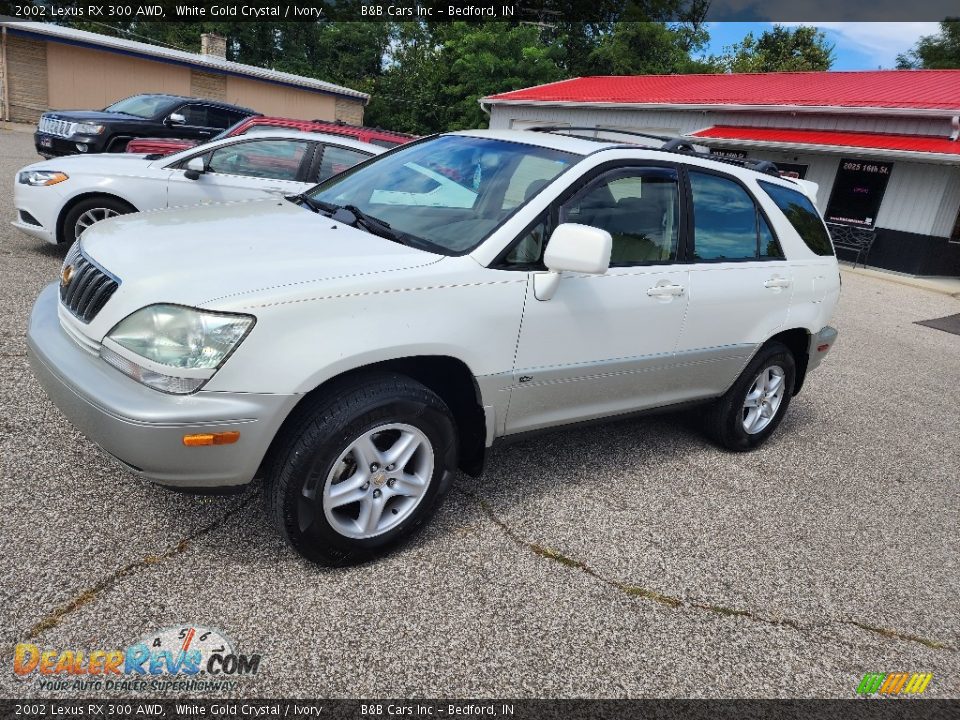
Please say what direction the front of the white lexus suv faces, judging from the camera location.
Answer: facing the viewer and to the left of the viewer

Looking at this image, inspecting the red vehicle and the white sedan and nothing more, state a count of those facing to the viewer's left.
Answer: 2

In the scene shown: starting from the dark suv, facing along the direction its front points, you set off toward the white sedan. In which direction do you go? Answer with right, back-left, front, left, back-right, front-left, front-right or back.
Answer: front-left

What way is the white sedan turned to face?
to the viewer's left

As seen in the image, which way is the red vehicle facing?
to the viewer's left

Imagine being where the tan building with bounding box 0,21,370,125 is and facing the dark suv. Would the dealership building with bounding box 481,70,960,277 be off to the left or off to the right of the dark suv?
left

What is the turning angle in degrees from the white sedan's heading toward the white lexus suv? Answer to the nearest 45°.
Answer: approximately 90° to its left

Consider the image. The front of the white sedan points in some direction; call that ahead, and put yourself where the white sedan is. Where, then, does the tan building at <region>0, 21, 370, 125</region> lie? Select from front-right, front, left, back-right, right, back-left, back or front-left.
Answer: right

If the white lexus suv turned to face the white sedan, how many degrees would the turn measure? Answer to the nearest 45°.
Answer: approximately 90° to its right

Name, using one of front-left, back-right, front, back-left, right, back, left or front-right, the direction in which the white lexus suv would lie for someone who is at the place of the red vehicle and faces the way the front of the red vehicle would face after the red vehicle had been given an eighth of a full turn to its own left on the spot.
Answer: front-left

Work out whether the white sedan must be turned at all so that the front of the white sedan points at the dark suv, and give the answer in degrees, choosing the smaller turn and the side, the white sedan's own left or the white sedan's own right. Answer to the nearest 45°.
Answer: approximately 90° to the white sedan's own right

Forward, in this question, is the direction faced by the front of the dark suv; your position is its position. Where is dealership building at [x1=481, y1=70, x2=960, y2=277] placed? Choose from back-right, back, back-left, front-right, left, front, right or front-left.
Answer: back-left

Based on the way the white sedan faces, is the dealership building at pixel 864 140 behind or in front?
behind
